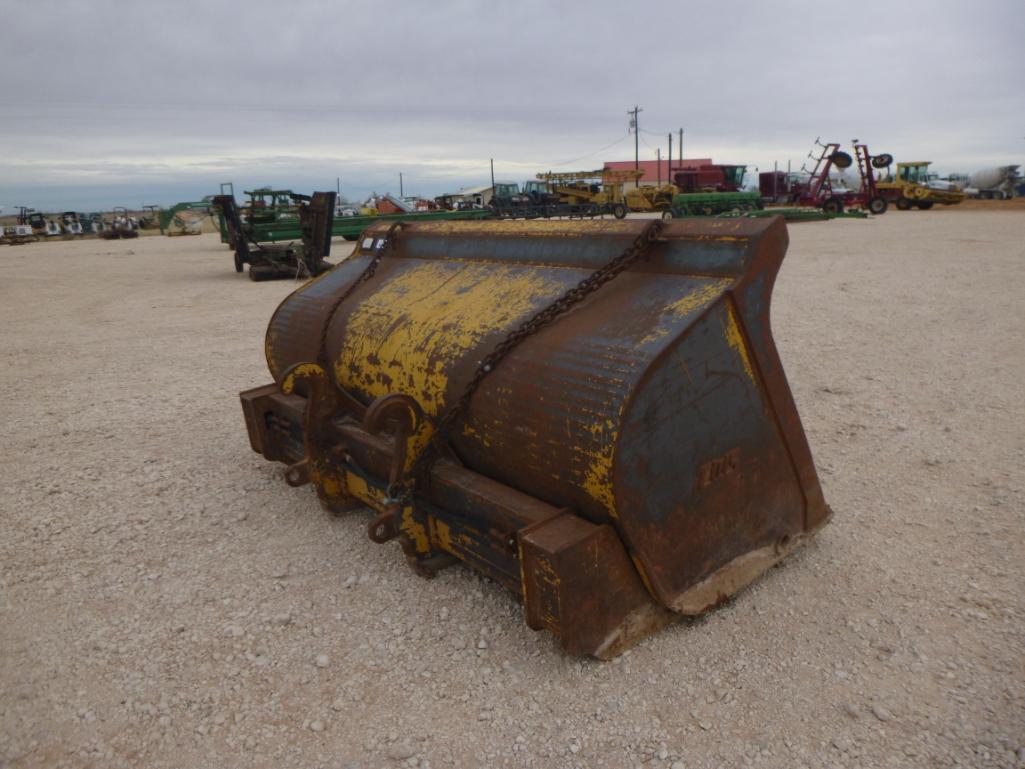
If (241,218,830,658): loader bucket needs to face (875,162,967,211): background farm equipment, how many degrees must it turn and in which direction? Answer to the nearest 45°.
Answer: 0° — it already faces it

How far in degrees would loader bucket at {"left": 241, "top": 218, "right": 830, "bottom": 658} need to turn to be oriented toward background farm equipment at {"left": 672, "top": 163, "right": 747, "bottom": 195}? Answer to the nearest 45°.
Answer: approximately 45° to its left

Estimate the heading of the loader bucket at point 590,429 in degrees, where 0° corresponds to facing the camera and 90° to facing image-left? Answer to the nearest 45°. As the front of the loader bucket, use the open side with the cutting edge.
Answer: approximately 225°

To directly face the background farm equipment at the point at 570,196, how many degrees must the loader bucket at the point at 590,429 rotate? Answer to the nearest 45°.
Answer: approximately 45° to its left

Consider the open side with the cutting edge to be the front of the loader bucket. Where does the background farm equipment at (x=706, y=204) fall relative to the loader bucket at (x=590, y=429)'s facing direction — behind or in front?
in front

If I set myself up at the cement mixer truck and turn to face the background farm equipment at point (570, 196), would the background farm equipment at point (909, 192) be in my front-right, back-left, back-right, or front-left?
front-left

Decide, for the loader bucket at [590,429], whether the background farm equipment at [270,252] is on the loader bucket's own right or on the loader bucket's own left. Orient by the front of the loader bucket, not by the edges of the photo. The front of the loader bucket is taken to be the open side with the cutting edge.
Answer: on the loader bucket's own left

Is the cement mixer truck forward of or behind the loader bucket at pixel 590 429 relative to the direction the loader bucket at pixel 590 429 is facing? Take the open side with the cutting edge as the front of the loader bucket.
forward

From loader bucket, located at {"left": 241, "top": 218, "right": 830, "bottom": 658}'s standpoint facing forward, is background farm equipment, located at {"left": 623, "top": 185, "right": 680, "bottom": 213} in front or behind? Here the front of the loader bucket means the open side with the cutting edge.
in front

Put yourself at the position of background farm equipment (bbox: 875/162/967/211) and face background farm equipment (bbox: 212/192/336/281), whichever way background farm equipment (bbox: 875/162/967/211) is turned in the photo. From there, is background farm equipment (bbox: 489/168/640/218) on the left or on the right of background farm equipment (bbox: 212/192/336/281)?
right
